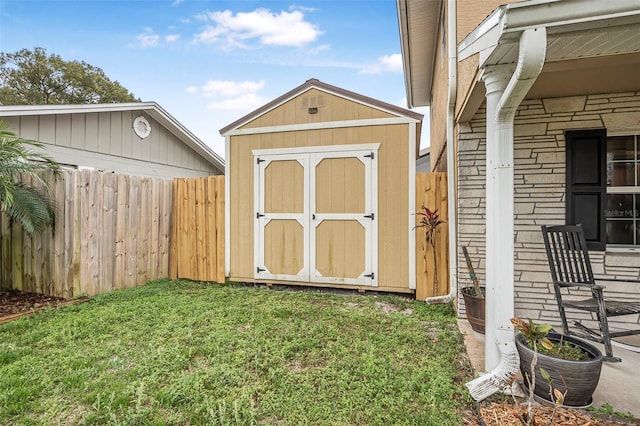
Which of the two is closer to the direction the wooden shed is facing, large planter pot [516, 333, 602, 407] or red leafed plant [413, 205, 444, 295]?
the large planter pot

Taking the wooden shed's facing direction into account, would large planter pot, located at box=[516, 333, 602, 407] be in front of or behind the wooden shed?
in front

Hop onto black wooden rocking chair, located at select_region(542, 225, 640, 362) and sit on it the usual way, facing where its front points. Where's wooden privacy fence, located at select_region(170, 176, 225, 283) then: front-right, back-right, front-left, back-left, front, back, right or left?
back-right

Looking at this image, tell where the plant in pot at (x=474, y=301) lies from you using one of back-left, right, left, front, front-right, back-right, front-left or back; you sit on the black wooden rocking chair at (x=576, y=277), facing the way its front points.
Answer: back-right

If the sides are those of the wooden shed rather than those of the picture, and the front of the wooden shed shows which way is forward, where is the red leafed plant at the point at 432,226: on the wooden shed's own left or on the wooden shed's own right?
on the wooden shed's own left

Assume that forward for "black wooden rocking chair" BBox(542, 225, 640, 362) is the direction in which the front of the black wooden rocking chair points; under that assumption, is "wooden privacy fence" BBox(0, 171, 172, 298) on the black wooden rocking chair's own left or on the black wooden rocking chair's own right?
on the black wooden rocking chair's own right

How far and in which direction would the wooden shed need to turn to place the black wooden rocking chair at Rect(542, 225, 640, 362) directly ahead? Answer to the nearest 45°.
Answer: approximately 45° to its left

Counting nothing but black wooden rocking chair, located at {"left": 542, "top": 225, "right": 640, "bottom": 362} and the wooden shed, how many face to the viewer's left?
0

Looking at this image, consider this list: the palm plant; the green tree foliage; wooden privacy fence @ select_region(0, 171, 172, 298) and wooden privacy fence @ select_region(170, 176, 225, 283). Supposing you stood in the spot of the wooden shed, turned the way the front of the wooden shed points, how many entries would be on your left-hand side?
0

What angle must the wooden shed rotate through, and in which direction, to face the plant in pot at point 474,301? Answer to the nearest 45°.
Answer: approximately 45° to its left

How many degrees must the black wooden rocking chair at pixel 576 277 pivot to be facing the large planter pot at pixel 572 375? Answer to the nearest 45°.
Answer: approximately 45° to its right

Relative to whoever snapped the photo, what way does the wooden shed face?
facing the viewer

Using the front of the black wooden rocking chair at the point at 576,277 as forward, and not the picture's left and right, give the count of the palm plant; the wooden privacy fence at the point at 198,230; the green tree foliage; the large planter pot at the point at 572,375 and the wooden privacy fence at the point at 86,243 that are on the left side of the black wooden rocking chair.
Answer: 0

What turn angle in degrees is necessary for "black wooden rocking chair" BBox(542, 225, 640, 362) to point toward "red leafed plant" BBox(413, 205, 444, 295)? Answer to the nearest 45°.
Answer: approximately 180°

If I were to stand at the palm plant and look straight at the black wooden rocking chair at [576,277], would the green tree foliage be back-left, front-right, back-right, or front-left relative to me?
back-left

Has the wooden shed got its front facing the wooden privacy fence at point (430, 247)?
no

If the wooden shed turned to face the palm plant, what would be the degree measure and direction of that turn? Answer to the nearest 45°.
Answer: approximately 90° to its right
